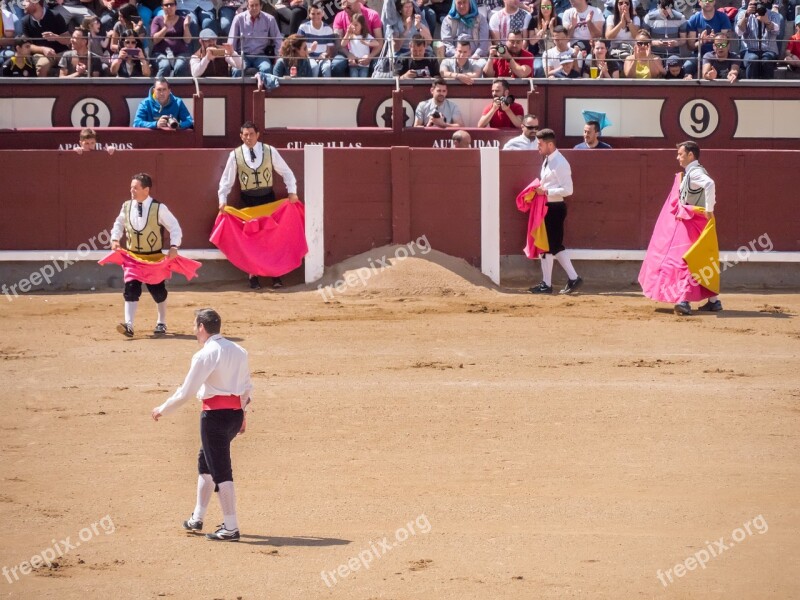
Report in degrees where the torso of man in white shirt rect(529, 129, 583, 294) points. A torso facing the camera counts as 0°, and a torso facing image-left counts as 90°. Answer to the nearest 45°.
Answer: approximately 90°

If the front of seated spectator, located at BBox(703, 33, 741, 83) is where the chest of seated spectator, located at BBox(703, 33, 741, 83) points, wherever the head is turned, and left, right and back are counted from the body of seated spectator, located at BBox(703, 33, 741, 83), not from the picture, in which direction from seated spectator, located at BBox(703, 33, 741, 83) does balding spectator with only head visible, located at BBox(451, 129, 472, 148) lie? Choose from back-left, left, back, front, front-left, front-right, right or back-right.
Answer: front-right

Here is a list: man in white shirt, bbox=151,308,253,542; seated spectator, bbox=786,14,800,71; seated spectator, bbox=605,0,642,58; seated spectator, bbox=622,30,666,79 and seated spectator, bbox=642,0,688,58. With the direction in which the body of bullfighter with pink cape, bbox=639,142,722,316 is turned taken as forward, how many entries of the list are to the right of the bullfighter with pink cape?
4

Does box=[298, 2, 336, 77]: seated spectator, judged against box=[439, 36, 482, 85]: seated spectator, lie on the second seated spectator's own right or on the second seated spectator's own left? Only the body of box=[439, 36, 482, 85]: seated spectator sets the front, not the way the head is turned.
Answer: on the second seated spectator's own right

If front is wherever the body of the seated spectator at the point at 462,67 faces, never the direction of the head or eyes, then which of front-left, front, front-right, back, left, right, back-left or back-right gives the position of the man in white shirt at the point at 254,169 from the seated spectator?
front-right

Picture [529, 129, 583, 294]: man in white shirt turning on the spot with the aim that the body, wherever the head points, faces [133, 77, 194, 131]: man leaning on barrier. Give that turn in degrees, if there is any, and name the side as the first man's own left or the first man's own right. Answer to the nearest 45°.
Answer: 0° — they already face them

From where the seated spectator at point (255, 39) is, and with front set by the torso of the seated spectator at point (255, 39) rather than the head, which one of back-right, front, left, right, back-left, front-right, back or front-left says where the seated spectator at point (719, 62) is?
left

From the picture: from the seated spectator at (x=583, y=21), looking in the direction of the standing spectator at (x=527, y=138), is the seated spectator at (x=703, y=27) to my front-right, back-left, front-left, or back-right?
back-left

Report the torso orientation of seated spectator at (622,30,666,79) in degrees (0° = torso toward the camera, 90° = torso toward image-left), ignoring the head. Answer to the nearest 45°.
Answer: approximately 0°

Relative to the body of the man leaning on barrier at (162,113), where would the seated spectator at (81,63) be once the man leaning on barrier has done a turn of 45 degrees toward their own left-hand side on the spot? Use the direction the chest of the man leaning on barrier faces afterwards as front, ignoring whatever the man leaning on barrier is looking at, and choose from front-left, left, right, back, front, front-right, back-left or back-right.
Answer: back

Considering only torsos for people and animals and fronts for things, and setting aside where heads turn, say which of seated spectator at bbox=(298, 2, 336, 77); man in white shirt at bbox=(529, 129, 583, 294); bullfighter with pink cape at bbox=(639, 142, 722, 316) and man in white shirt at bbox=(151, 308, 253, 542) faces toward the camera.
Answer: the seated spectator

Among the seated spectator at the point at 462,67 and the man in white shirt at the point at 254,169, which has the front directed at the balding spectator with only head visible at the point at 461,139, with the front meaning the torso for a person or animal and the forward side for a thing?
the seated spectator at the point at 462,67
